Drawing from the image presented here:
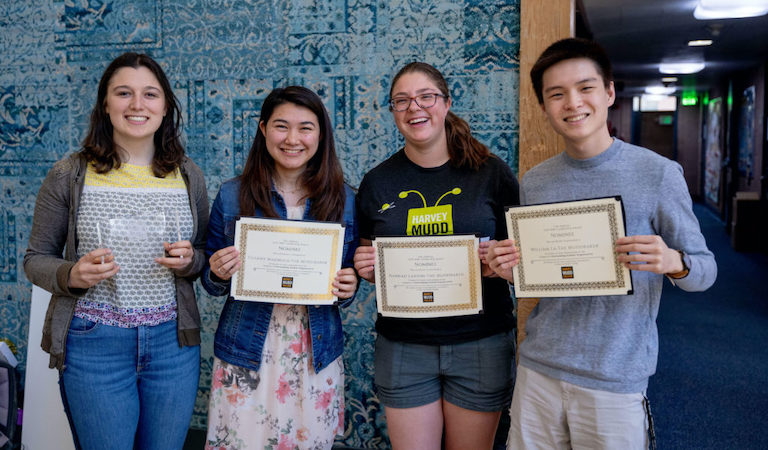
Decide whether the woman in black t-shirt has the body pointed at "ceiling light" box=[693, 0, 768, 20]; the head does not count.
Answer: no

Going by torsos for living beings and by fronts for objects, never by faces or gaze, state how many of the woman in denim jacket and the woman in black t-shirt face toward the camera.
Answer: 2

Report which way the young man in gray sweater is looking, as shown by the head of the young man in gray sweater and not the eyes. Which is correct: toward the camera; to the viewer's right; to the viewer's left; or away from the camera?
toward the camera

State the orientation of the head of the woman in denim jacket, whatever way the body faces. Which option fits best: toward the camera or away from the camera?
toward the camera

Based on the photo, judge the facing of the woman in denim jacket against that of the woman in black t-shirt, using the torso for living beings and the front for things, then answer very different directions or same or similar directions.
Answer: same or similar directions

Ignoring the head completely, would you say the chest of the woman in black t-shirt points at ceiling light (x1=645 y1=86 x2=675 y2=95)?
no

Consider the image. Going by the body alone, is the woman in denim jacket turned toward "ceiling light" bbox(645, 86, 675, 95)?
no

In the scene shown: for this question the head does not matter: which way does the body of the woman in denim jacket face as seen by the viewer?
toward the camera

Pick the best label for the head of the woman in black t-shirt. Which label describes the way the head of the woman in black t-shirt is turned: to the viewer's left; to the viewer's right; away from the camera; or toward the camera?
toward the camera

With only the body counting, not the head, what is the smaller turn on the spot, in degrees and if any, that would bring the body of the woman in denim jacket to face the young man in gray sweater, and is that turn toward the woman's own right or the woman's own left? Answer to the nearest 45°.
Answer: approximately 45° to the woman's own left

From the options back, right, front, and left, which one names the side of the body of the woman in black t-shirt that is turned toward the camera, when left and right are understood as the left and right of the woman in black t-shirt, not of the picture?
front
